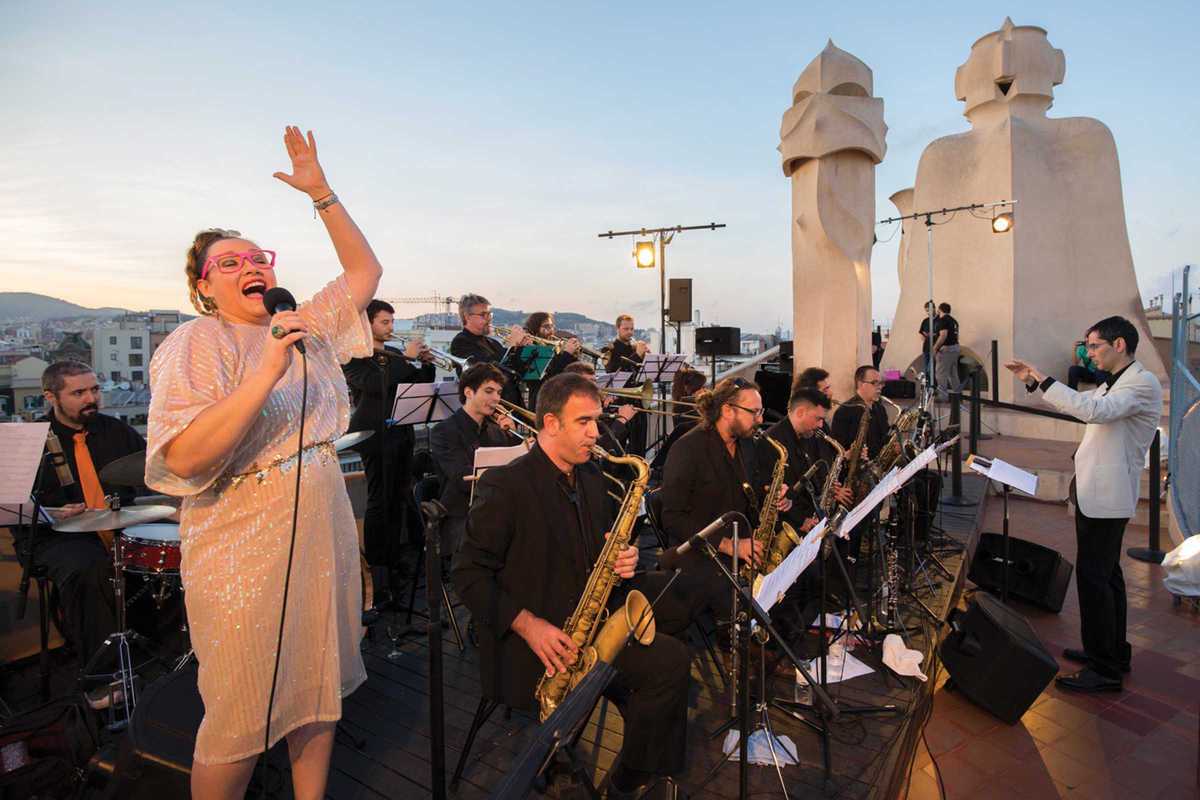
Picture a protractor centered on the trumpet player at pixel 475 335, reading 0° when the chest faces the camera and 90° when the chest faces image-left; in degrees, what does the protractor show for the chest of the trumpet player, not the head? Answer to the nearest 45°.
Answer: approximately 270°

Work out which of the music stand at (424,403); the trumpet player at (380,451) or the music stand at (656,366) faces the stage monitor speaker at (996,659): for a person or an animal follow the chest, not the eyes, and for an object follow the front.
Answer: the trumpet player

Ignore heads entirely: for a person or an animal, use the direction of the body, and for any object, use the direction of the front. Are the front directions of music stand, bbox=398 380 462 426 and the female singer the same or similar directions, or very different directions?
very different directions

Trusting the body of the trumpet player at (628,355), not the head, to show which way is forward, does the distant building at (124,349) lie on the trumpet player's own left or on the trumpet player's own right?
on the trumpet player's own right

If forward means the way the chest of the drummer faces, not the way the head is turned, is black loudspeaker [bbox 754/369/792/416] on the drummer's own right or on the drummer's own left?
on the drummer's own left

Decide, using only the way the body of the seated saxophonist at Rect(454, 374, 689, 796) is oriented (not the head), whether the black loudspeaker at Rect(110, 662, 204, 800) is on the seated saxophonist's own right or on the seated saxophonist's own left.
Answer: on the seated saxophonist's own right

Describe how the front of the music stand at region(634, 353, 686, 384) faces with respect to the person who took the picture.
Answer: facing away from the viewer and to the left of the viewer

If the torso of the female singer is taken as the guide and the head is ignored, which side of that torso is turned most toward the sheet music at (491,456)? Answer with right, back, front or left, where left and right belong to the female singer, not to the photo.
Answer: left

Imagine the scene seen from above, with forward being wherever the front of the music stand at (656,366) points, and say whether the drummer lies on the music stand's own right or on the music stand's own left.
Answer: on the music stand's own left
